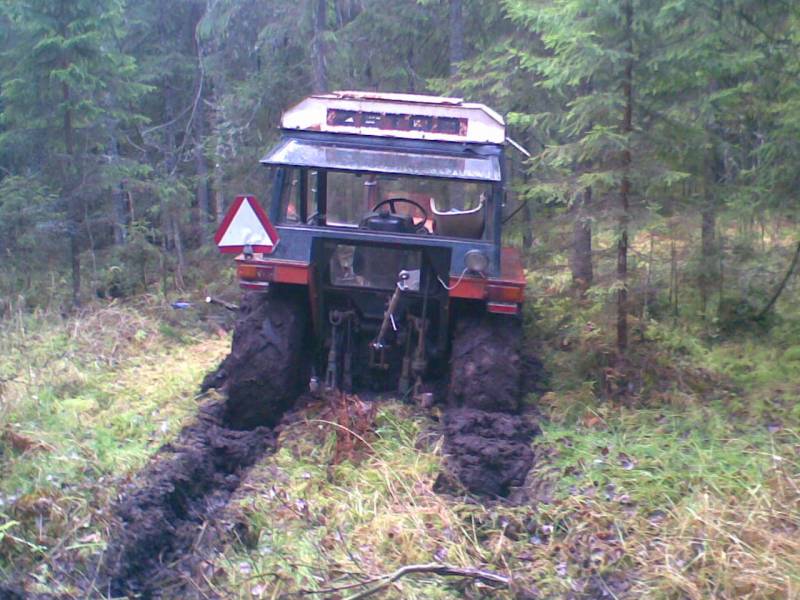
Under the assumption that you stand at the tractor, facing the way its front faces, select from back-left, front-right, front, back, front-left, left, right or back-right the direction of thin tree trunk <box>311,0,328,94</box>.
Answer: front

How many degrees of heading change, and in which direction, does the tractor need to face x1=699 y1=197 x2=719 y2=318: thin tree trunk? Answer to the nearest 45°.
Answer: approximately 45° to its right

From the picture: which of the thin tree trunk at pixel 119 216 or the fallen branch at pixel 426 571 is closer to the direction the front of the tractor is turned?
the thin tree trunk

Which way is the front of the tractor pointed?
away from the camera

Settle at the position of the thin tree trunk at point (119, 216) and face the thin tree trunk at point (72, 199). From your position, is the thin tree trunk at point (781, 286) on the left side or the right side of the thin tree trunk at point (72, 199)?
left

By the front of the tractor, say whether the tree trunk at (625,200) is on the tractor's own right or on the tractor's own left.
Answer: on the tractor's own right

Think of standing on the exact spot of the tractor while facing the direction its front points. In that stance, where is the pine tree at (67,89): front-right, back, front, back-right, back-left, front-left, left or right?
front-left

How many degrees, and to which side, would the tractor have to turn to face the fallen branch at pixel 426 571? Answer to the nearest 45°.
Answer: approximately 180°

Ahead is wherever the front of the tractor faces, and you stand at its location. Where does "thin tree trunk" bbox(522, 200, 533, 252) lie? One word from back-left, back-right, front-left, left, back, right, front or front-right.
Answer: front-right
